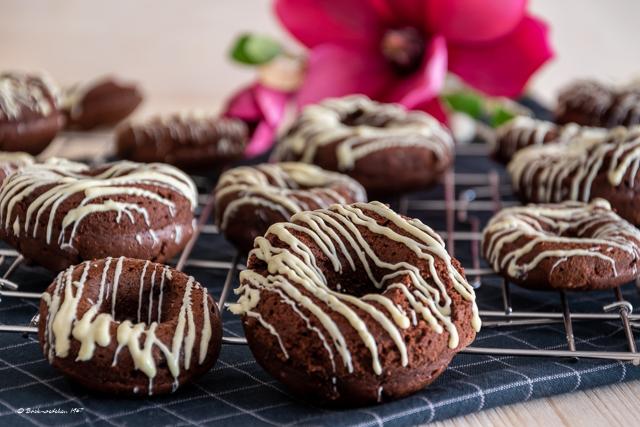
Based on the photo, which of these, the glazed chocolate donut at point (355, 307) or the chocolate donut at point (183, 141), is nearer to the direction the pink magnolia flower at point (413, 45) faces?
the glazed chocolate donut

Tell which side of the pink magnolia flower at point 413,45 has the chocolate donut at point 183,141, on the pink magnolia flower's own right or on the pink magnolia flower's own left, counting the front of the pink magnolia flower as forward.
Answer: on the pink magnolia flower's own right

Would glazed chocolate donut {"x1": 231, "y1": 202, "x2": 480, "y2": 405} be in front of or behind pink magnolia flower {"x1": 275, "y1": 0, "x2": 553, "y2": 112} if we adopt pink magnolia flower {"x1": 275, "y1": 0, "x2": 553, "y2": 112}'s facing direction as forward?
in front

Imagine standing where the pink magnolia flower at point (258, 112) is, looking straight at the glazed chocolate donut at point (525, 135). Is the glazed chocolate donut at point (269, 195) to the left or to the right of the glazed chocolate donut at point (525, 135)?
right

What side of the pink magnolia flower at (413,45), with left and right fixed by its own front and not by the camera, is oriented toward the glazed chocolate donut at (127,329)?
front

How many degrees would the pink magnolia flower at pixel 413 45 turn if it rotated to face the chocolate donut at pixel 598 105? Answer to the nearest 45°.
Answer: approximately 90° to its left

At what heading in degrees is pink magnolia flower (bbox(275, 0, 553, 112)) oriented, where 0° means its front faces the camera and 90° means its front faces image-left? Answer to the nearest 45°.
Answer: approximately 0°

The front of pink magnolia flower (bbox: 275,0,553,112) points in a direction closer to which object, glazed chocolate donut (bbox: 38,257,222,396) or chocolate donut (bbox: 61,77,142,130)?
the glazed chocolate donut

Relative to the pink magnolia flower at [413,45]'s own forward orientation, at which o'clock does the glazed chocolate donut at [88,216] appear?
The glazed chocolate donut is roughly at 1 o'clock from the pink magnolia flower.

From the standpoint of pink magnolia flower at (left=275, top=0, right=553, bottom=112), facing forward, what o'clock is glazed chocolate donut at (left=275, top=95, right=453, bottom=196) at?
The glazed chocolate donut is roughly at 12 o'clock from the pink magnolia flower.
